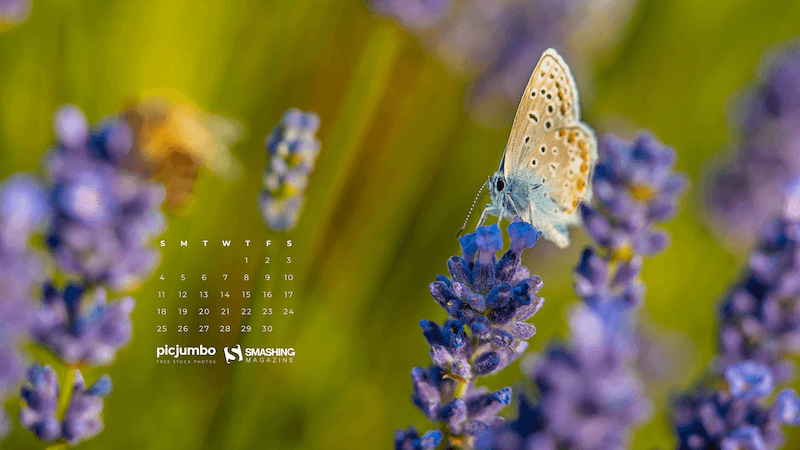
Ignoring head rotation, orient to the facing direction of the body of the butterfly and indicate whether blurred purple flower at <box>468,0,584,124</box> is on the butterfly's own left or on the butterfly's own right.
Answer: on the butterfly's own right

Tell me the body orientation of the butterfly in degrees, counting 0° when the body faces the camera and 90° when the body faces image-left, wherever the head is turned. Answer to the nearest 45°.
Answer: approximately 90°

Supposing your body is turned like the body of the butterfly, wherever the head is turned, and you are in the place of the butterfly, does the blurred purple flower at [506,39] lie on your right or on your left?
on your right
